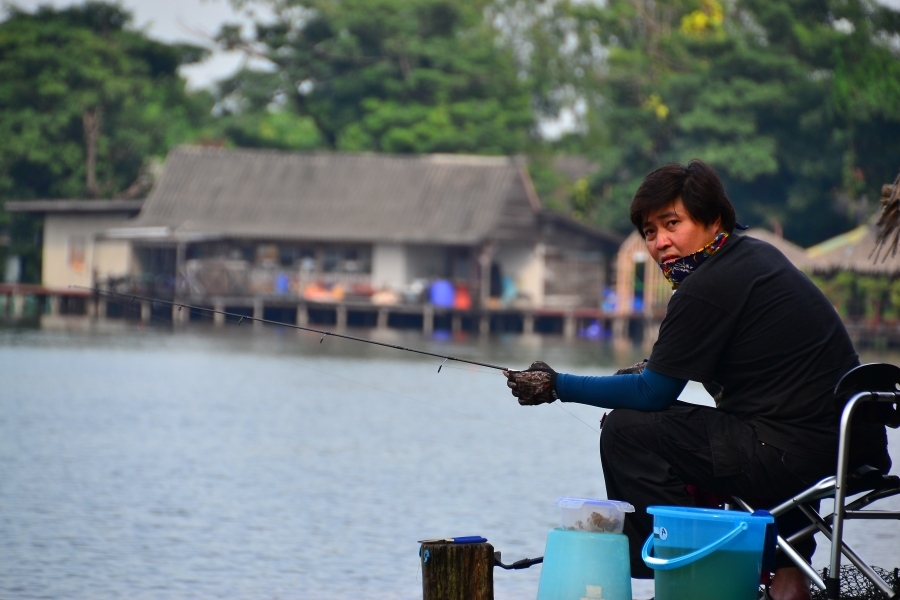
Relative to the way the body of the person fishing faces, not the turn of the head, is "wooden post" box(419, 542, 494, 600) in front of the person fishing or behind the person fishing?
in front

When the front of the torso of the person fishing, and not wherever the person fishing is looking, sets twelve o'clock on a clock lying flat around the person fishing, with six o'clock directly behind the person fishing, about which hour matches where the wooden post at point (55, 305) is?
The wooden post is roughly at 2 o'clock from the person fishing.

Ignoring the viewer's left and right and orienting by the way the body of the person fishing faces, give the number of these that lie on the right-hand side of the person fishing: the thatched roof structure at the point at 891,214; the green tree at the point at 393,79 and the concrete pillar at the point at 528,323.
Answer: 3

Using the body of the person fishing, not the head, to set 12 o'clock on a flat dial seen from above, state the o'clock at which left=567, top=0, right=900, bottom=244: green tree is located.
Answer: The green tree is roughly at 3 o'clock from the person fishing.

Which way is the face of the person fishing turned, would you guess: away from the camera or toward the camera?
toward the camera

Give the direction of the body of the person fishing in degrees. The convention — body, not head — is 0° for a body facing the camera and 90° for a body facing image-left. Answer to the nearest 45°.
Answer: approximately 90°

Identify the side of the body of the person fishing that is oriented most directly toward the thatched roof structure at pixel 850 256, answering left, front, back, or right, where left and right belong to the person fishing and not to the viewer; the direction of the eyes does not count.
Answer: right
